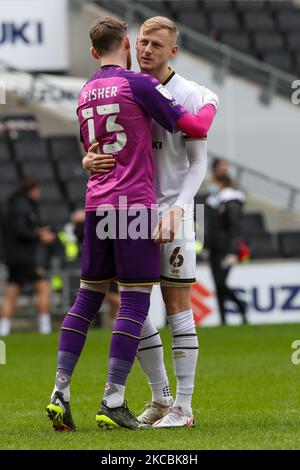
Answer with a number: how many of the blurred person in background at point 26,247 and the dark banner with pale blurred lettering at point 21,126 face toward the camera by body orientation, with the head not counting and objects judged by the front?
1

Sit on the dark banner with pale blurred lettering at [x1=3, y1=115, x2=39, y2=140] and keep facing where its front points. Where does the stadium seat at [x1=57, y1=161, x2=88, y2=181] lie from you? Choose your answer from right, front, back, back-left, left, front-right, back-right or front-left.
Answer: front-left

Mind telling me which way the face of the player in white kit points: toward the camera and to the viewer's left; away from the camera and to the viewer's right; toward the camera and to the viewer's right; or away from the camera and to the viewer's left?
toward the camera and to the viewer's left

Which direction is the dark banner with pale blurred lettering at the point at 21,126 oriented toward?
toward the camera

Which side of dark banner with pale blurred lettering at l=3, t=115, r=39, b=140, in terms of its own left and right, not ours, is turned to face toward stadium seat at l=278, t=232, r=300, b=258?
left

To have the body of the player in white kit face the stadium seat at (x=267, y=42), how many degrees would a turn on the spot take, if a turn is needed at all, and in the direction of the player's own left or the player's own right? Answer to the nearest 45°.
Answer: approximately 135° to the player's own right

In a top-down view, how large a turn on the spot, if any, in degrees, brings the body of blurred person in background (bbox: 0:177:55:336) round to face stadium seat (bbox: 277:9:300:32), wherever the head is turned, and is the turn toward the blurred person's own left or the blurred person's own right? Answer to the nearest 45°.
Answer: approximately 45° to the blurred person's own left

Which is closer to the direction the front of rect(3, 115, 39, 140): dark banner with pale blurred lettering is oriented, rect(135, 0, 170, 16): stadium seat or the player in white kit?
the player in white kit

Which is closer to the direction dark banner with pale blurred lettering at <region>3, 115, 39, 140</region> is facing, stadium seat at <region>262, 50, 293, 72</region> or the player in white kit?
the player in white kit

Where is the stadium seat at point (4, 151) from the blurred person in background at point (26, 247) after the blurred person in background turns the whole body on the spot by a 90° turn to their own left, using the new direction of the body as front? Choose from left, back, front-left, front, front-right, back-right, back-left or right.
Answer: front

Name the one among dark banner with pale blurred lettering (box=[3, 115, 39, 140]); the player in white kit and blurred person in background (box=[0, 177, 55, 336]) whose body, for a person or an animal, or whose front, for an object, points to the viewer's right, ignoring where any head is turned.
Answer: the blurred person in background

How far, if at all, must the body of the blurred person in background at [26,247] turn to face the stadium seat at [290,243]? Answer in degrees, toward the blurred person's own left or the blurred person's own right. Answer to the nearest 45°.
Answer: approximately 45° to the blurred person's own left

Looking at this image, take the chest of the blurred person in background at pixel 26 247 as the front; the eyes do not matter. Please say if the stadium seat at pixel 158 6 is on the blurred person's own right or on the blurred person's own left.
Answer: on the blurred person's own left

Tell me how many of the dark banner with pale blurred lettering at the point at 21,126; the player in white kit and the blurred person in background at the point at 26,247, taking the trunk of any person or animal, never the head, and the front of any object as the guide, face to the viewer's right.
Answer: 1
